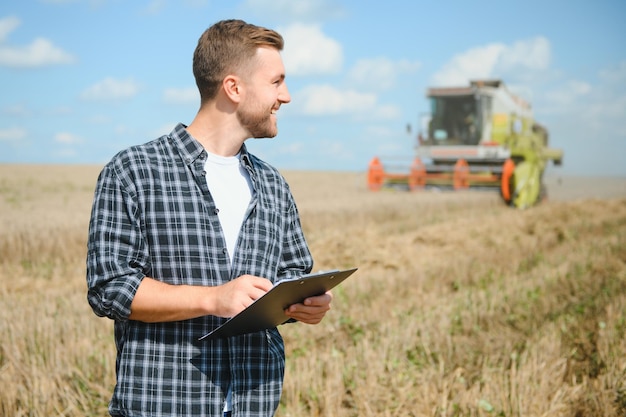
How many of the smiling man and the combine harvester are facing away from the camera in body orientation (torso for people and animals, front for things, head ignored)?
0

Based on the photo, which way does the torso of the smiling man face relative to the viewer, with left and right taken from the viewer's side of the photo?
facing the viewer and to the right of the viewer

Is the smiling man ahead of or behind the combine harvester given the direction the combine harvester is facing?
ahead

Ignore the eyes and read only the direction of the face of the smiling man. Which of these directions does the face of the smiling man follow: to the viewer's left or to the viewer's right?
to the viewer's right

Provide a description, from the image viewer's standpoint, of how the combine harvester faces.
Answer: facing the viewer and to the left of the viewer
